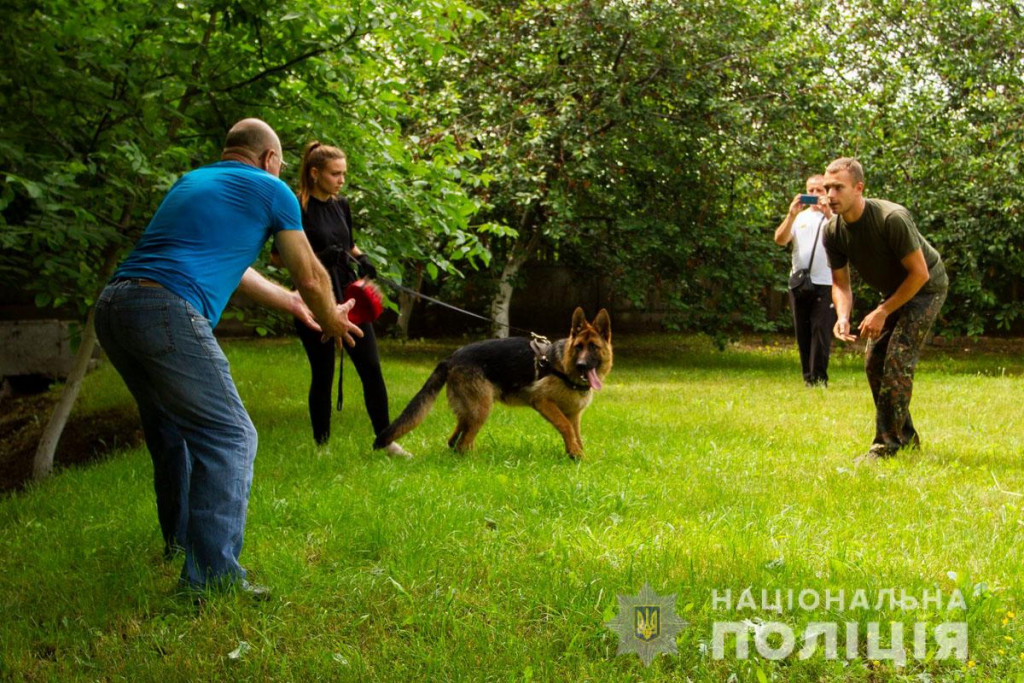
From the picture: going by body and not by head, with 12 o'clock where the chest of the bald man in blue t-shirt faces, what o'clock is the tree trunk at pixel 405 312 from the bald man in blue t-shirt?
The tree trunk is roughly at 11 o'clock from the bald man in blue t-shirt.

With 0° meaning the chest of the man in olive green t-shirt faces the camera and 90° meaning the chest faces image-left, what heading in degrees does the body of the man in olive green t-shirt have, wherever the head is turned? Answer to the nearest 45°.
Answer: approximately 45°

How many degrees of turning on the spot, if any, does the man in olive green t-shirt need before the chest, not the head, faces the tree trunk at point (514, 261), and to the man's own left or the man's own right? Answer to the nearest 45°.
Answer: approximately 90° to the man's own right

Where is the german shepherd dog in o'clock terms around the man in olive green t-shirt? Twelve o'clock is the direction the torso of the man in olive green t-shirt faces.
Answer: The german shepherd dog is roughly at 1 o'clock from the man in olive green t-shirt.

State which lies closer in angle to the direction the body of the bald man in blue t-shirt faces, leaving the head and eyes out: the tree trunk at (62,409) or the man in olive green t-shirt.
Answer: the man in olive green t-shirt

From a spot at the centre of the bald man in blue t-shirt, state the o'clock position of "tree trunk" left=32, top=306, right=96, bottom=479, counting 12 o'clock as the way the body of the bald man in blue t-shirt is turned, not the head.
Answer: The tree trunk is roughly at 10 o'clock from the bald man in blue t-shirt.

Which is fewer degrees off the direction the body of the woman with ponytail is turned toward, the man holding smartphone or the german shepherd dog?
the german shepherd dog

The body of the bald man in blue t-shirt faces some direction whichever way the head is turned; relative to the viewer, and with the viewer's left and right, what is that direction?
facing away from the viewer and to the right of the viewer

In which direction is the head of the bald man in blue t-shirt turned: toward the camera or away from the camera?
away from the camera

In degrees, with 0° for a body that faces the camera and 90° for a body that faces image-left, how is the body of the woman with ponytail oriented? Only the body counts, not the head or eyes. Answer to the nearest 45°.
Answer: approximately 315°

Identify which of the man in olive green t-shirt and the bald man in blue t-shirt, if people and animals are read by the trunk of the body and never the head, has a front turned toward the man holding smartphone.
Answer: the bald man in blue t-shirt
